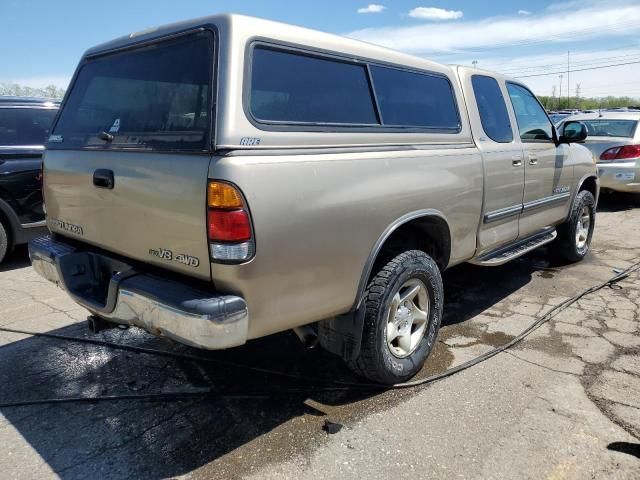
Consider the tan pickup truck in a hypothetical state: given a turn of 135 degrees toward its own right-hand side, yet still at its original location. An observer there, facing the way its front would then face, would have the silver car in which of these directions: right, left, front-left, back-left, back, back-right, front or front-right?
back-left

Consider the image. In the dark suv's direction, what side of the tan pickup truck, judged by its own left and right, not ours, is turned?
left

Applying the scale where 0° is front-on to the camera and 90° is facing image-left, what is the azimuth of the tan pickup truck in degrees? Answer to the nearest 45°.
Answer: approximately 225°
